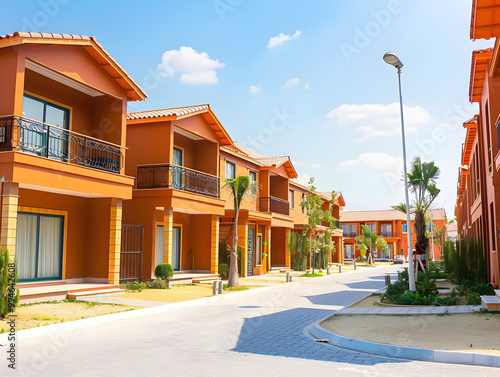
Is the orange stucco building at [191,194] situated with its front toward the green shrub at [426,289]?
yes

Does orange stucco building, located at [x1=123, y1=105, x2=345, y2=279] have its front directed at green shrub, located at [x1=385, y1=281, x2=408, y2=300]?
yes

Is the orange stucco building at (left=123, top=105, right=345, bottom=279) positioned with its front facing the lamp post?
yes

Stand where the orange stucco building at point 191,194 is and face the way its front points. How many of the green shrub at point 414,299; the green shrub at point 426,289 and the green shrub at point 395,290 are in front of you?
3

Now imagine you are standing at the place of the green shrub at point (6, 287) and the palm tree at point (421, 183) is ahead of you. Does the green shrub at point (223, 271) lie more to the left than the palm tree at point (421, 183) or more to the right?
left

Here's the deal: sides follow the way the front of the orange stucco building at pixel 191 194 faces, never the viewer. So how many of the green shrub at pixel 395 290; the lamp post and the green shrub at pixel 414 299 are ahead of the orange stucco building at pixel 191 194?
3

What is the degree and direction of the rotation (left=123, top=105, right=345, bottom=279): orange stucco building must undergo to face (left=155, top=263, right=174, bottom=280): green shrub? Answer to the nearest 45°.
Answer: approximately 45° to its right

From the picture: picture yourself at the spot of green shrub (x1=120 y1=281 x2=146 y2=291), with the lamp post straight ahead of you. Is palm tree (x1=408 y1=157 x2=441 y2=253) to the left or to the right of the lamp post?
left

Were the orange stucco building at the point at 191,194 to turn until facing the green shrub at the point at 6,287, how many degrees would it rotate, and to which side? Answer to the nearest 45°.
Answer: approximately 45° to its right

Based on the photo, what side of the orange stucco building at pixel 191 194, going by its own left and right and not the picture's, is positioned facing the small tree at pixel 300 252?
left

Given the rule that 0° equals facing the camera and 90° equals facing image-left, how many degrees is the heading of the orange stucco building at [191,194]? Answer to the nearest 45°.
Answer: approximately 315°
